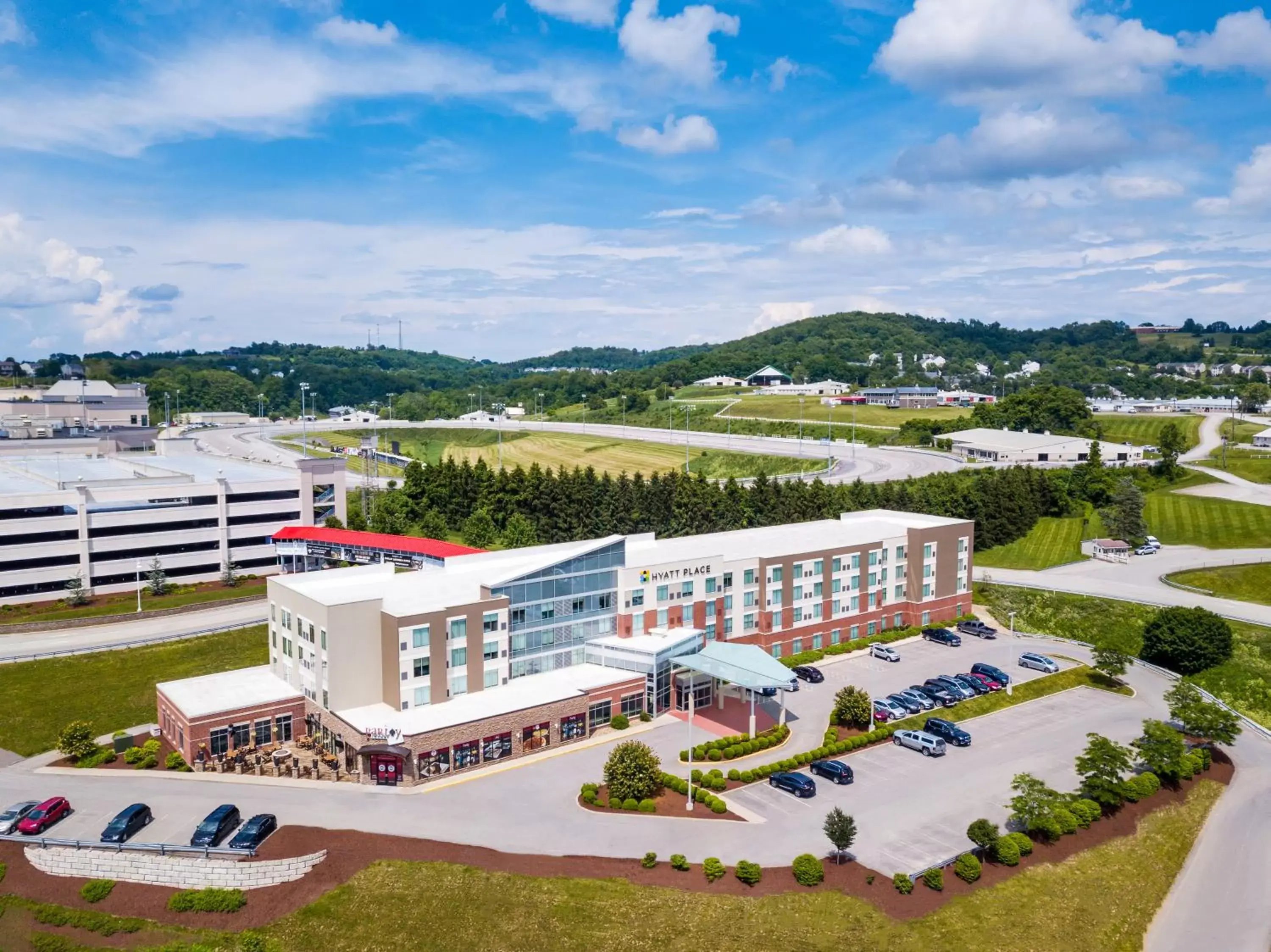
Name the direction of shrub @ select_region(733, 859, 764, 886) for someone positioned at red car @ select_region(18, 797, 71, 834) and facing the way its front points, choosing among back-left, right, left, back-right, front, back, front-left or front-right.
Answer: left

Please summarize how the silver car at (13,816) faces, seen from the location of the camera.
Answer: facing the viewer and to the left of the viewer

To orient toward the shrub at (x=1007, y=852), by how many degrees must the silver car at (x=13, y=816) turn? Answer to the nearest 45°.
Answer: approximately 90° to its left

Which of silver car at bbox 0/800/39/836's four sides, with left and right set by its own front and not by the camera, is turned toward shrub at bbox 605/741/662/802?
left

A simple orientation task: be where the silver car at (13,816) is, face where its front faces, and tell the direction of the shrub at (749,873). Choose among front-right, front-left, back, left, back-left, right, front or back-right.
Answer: left

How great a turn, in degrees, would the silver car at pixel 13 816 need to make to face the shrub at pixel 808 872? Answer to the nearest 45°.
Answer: approximately 90° to its left

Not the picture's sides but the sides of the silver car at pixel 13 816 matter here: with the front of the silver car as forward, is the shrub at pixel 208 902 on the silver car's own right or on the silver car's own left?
on the silver car's own left

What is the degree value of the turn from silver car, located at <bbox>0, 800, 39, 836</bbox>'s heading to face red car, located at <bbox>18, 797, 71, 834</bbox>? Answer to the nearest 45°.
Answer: approximately 90° to its left

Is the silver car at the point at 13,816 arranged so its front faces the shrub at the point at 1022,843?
no

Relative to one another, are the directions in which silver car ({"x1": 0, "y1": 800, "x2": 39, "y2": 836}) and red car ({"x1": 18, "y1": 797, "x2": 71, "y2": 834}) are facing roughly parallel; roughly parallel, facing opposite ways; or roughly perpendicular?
roughly parallel

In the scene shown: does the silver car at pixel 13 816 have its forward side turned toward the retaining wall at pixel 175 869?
no

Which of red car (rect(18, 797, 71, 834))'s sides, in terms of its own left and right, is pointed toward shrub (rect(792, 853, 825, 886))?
left

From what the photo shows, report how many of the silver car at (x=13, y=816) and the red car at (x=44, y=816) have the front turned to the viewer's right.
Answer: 0
